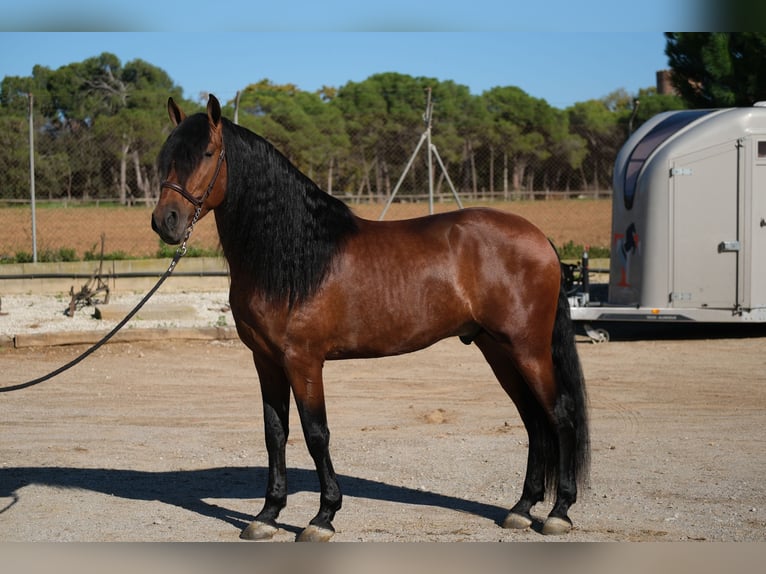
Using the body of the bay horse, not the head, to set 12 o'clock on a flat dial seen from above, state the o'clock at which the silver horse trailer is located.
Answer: The silver horse trailer is roughly at 4 o'clock from the bay horse.

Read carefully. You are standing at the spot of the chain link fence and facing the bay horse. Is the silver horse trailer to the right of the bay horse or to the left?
left

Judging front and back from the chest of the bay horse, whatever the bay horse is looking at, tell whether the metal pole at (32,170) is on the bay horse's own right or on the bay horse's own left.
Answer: on the bay horse's own right

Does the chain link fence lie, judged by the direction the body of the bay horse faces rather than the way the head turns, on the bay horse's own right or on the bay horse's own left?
on the bay horse's own right

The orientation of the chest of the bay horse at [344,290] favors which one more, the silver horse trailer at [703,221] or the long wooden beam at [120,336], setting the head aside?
the long wooden beam

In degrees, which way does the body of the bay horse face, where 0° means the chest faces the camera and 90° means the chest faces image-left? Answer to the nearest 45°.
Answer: approximately 90°

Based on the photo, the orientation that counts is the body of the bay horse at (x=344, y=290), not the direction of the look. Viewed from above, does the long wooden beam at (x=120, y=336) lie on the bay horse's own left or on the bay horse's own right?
on the bay horse's own right

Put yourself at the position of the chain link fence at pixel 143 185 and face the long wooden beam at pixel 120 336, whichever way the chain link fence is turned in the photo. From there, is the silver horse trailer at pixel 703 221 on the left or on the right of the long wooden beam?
left

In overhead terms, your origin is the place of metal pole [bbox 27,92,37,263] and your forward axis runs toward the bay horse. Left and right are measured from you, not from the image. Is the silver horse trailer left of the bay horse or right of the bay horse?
left
